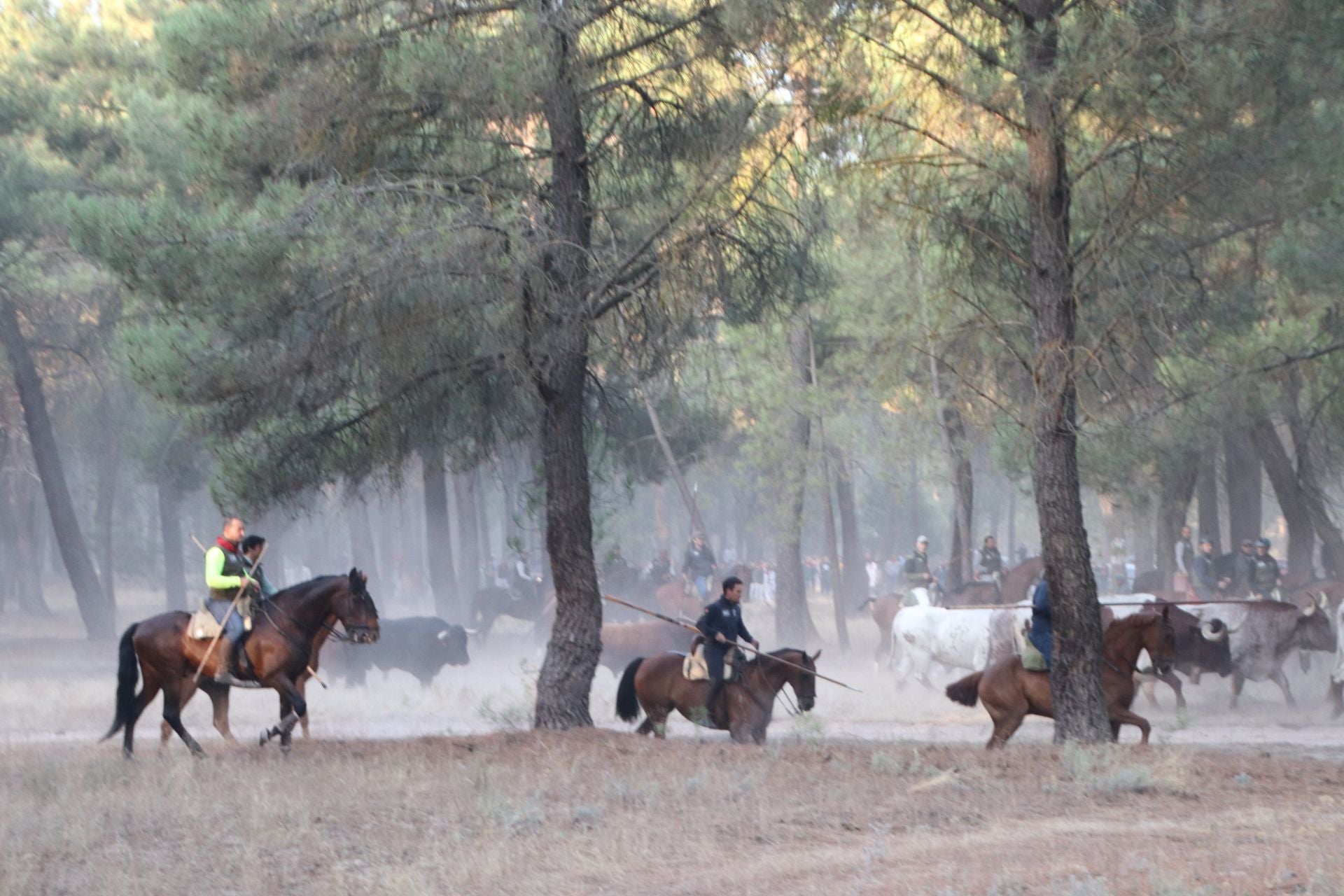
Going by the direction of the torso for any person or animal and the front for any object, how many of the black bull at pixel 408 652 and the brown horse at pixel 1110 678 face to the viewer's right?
2

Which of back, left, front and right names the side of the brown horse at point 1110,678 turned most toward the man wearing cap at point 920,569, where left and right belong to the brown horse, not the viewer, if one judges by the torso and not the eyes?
left

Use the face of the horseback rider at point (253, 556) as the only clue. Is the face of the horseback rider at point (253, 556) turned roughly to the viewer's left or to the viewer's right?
to the viewer's right

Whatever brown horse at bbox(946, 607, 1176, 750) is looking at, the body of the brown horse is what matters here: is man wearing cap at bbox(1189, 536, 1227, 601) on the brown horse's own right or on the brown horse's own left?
on the brown horse's own left

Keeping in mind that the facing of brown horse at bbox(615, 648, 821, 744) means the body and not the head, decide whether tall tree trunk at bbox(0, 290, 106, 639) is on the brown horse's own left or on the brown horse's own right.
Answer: on the brown horse's own left

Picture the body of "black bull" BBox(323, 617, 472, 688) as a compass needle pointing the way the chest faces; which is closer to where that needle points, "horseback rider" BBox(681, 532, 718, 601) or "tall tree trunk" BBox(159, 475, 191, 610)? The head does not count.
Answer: the horseback rider

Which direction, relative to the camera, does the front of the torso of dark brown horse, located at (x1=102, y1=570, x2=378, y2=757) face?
to the viewer's right

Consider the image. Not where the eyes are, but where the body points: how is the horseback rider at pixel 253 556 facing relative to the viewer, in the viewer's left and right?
facing to the right of the viewer

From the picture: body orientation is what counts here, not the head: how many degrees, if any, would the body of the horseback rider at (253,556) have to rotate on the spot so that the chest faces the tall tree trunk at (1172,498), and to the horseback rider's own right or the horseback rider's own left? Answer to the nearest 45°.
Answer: approximately 45° to the horseback rider's own left

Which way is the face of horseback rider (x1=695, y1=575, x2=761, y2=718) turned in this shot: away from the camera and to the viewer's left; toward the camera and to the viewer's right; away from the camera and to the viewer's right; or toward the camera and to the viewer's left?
toward the camera and to the viewer's right

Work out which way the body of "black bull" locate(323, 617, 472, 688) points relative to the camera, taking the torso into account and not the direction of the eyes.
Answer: to the viewer's right

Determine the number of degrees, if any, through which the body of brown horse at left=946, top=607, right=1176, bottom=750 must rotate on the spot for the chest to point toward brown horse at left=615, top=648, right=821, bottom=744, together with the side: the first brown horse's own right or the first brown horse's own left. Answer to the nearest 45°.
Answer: approximately 180°

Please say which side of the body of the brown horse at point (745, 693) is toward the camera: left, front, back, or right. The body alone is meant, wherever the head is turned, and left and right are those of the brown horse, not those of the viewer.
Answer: right
